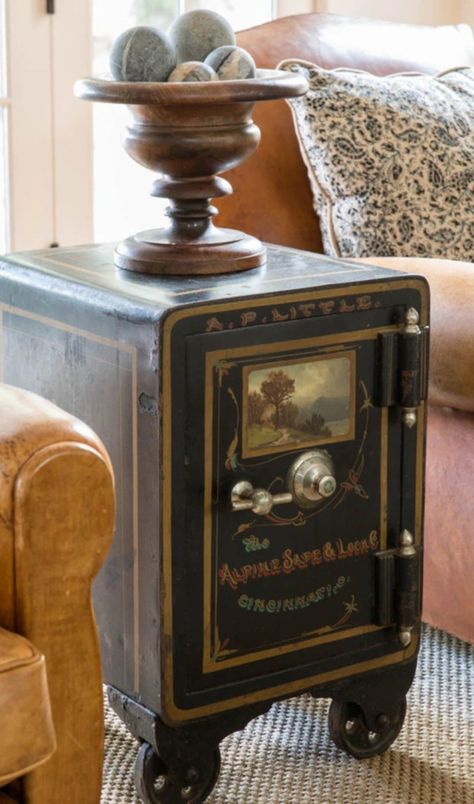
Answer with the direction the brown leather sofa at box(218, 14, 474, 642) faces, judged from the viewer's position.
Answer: facing the viewer and to the left of the viewer

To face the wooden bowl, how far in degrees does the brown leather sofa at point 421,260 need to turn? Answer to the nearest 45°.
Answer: approximately 90° to its right

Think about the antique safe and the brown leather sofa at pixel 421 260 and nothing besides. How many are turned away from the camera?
0

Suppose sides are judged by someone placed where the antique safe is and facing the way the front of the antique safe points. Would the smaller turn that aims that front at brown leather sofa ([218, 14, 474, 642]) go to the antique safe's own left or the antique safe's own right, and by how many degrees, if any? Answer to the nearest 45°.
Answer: approximately 90° to the antique safe's own left

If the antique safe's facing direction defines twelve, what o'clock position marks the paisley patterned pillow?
The paisley patterned pillow is roughly at 8 o'clock from the antique safe.

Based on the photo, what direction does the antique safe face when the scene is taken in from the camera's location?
facing the viewer and to the right of the viewer

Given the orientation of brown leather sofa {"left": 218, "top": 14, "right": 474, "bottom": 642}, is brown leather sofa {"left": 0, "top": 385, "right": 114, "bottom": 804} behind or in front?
in front
